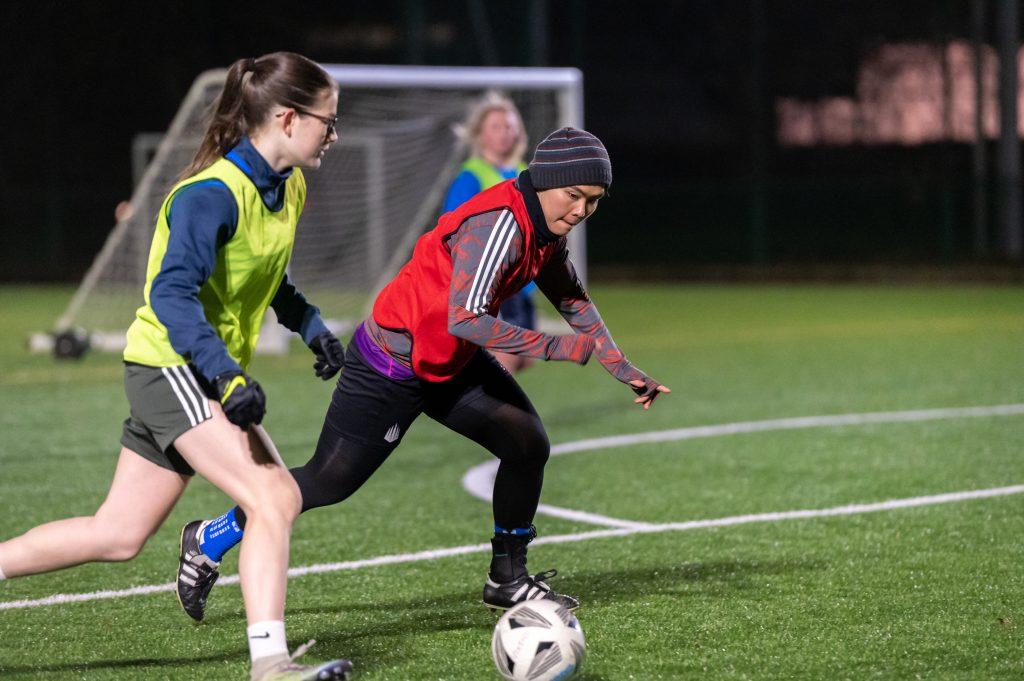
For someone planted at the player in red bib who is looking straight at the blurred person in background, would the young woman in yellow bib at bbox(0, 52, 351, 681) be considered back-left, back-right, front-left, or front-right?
back-left

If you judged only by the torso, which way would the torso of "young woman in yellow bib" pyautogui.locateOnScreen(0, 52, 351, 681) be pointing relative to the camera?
to the viewer's right

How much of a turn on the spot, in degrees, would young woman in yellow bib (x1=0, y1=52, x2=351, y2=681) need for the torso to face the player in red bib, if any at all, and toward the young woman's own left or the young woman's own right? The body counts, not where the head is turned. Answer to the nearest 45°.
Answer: approximately 45° to the young woman's own left

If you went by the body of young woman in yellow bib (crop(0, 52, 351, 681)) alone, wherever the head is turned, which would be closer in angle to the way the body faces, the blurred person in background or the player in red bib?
the player in red bib

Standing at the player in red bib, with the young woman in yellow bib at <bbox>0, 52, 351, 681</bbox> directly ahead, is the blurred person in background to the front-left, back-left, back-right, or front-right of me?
back-right

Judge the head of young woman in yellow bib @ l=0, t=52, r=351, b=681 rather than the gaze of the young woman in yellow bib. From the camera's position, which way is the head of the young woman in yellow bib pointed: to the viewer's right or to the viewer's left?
to the viewer's right

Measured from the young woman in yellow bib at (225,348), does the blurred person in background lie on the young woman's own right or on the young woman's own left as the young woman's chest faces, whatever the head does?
on the young woman's own left
